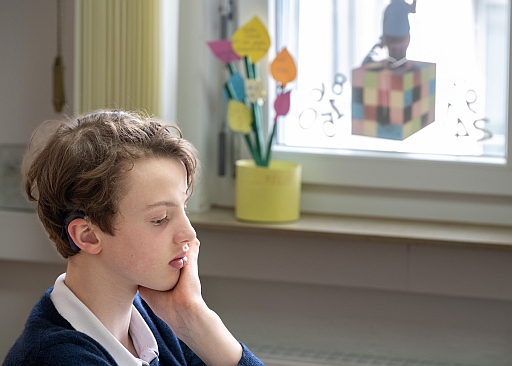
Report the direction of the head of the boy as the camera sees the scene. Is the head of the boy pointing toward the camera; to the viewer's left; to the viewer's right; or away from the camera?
to the viewer's right

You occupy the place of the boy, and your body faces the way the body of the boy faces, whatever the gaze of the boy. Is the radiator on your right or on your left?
on your left

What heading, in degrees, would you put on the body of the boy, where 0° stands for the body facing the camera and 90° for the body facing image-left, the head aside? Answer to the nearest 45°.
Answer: approximately 315°

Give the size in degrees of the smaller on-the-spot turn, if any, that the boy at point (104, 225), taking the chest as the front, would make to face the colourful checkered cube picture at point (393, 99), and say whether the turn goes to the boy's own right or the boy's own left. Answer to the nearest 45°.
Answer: approximately 90° to the boy's own left
